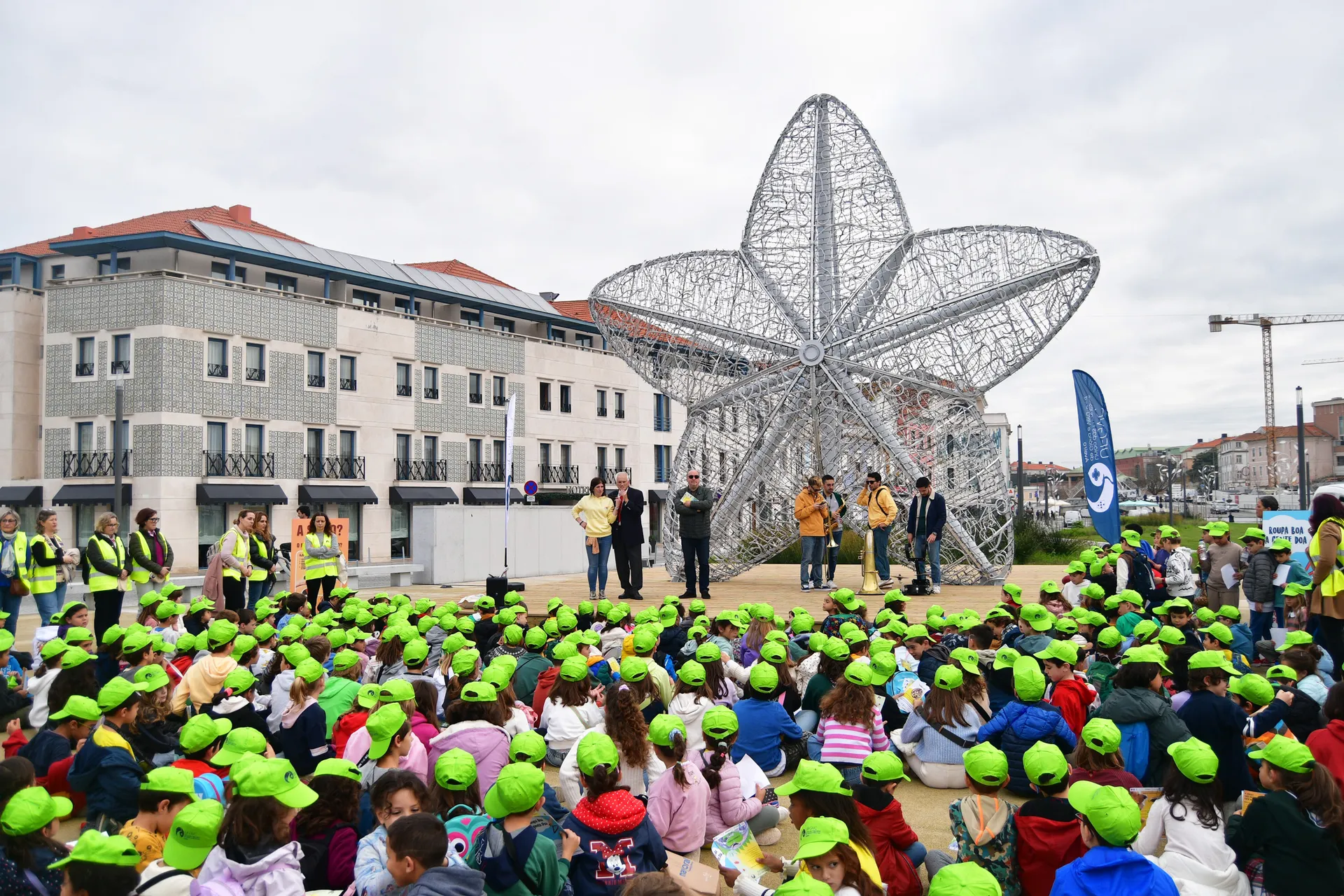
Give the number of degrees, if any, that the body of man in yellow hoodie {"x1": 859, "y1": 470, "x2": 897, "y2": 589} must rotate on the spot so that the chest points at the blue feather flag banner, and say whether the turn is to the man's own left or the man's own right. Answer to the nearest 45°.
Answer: approximately 135° to the man's own left

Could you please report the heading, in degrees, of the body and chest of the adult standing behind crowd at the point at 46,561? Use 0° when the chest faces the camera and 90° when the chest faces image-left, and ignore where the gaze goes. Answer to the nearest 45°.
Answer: approximately 315°

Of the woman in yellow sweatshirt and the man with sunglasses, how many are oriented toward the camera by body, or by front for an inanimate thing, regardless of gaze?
2

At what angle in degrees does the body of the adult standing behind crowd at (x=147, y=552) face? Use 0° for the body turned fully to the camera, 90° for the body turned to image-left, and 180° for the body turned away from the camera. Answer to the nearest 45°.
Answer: approximately 315°

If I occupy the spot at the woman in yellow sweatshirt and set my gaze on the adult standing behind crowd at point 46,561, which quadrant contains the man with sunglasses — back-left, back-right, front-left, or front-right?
back-left

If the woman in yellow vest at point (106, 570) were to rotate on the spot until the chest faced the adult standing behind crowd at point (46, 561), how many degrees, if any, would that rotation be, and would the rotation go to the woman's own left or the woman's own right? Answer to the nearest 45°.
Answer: approximately 135° to the woman's own right

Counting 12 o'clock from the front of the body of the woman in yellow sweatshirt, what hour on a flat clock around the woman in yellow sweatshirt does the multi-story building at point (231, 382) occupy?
The multi-story building is roughly at 5 o'clock from the woman in yellow sweatshirt.

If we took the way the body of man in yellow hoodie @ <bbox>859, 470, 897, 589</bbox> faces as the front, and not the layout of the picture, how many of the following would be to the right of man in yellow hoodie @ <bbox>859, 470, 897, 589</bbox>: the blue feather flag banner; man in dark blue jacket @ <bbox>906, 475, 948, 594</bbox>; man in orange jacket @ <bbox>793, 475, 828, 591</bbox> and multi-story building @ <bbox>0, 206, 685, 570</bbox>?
2

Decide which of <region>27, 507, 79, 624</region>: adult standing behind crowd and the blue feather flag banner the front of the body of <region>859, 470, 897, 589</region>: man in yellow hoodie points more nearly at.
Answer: the adult standing behind crowd
